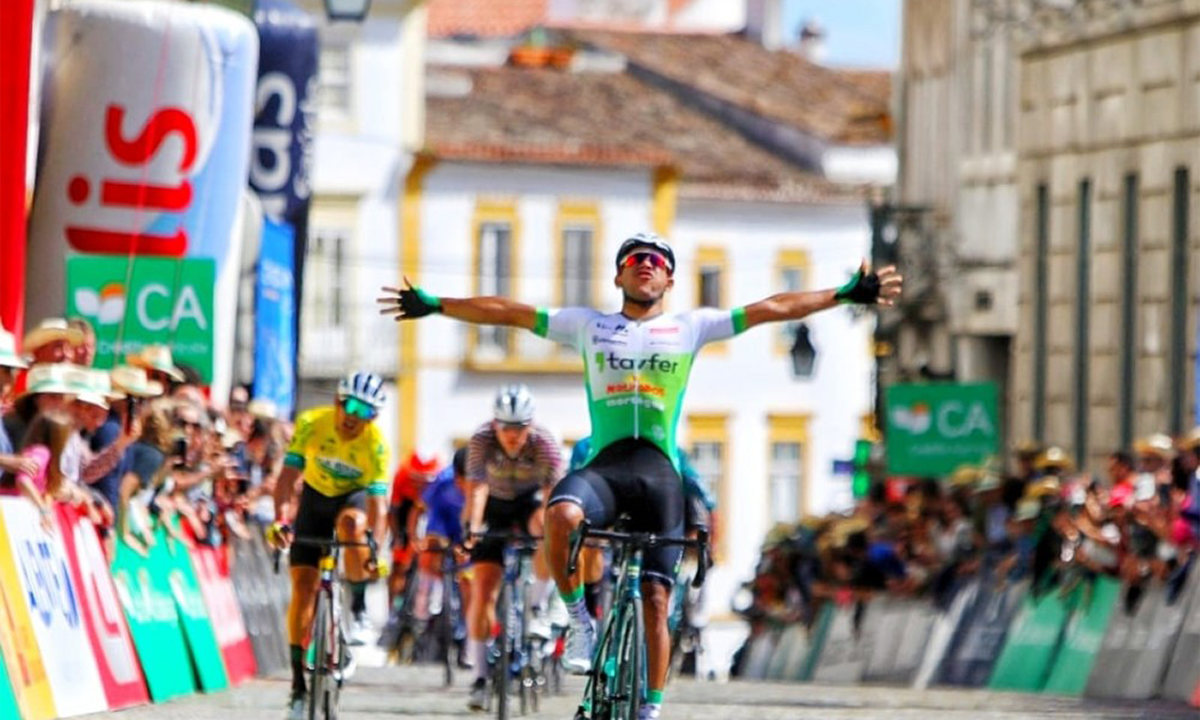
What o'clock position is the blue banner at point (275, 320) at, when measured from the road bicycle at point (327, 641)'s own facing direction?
The blue banner is roughly at 6 o'clock from the road bicycle.

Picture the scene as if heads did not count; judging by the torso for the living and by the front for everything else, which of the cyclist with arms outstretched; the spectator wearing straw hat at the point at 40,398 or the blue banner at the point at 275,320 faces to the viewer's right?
the spectator wearing straw hat

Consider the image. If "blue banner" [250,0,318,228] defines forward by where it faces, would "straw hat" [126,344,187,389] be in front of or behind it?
in front
